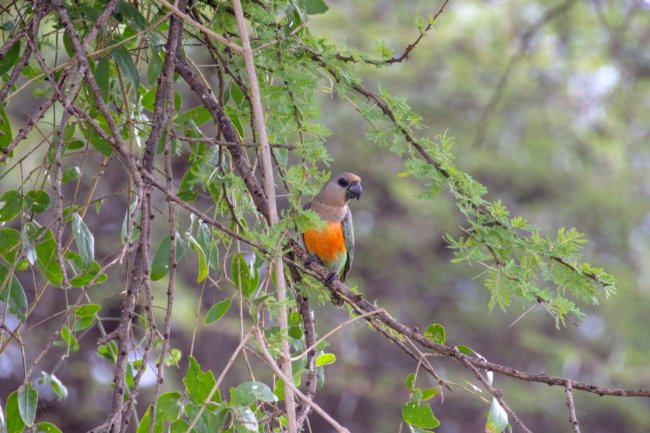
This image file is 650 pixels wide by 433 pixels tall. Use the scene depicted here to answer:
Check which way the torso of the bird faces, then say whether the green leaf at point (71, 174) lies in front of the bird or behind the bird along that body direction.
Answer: in front

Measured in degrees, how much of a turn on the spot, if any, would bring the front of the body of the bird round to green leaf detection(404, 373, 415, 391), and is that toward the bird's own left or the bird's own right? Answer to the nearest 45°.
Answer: approximately 45° to the bird's own left
